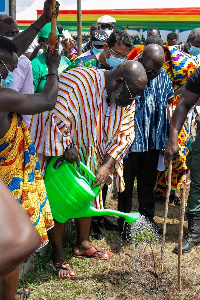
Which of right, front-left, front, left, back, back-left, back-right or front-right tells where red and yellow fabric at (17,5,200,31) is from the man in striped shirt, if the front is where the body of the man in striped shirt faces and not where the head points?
back-left

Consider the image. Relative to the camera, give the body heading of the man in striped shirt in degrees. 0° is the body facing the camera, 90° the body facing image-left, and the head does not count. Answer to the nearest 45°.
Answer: approximately 315°
